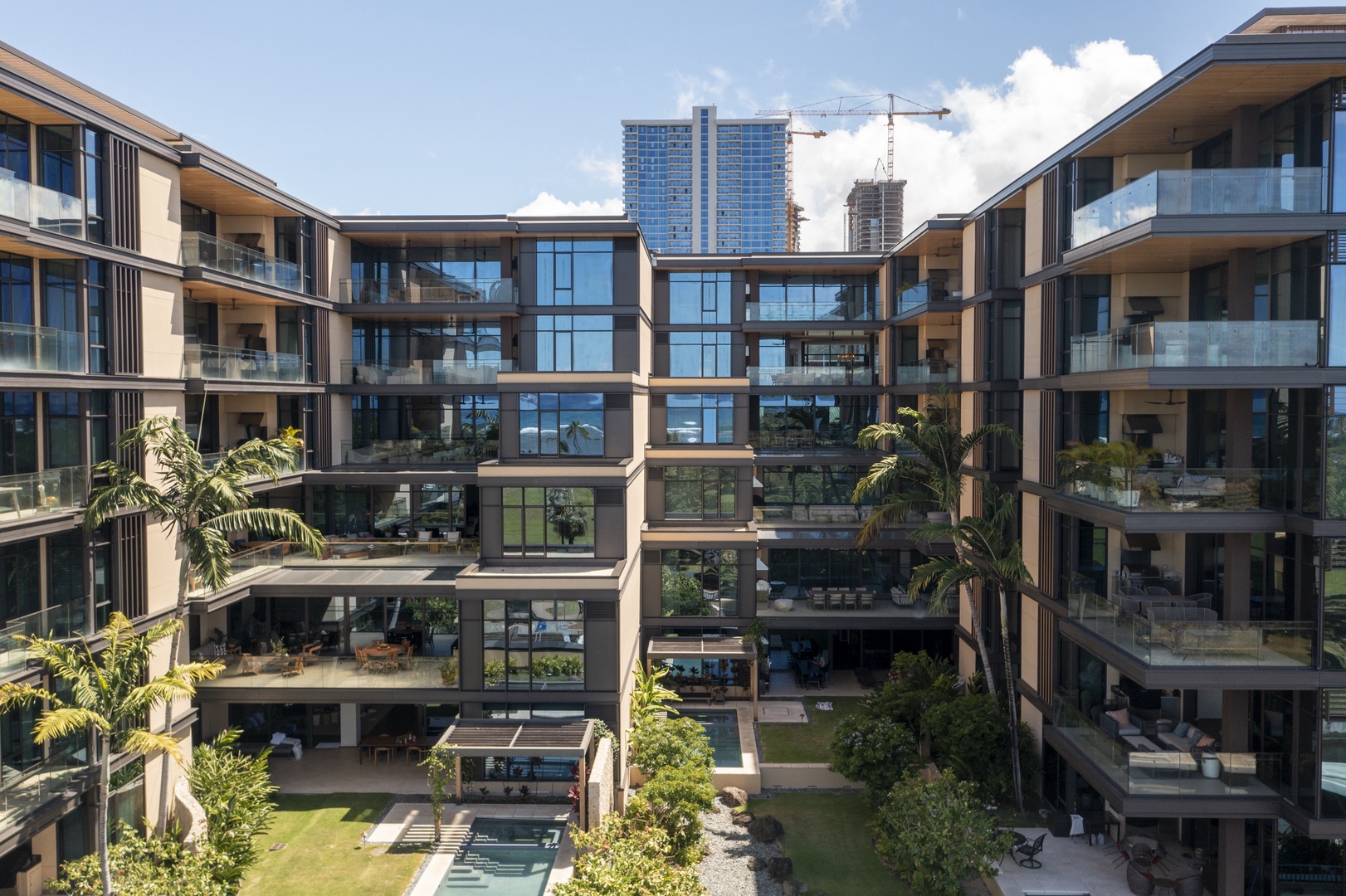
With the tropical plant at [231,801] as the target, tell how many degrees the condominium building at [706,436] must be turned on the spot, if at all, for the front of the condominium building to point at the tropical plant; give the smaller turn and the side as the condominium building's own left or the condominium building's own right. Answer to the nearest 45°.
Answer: approximately 90° to the condominium building's own right

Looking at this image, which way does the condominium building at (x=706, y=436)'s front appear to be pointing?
toward the camera

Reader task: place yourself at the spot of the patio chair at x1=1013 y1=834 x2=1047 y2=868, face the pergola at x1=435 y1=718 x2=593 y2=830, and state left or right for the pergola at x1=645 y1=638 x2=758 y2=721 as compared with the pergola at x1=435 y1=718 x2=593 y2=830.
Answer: right
